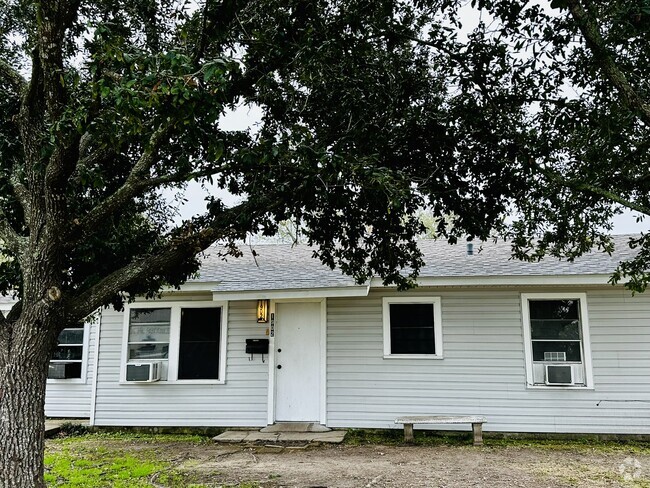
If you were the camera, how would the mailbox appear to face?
facing the viewer

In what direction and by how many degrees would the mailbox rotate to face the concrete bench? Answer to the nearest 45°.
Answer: approximately 45° to its left

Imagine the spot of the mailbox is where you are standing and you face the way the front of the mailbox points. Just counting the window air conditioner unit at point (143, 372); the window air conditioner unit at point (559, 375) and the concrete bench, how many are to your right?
1

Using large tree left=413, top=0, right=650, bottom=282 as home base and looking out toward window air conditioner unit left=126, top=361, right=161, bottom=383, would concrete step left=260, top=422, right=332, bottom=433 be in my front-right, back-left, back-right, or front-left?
front-right

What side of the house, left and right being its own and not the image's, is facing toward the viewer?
front
